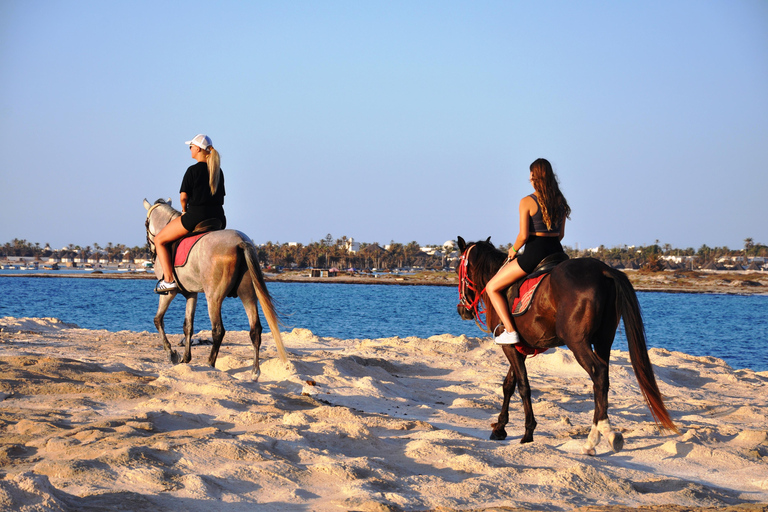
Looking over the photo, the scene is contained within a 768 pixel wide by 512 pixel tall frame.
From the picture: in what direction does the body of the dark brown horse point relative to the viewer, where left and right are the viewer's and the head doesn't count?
facing away from the viewer and to the left of the viewer

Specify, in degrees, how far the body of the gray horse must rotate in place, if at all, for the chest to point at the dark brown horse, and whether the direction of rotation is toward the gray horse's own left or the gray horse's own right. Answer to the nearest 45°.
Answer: approximately 180°

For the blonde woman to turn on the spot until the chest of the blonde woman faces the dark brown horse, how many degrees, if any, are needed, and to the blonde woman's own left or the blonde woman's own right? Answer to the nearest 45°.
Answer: approximately 180°

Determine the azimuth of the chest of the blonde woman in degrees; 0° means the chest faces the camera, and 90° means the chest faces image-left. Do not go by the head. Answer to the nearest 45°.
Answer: approximately 135°

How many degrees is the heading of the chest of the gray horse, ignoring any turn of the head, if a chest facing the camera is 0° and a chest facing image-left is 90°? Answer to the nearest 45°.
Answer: approximately 135°
